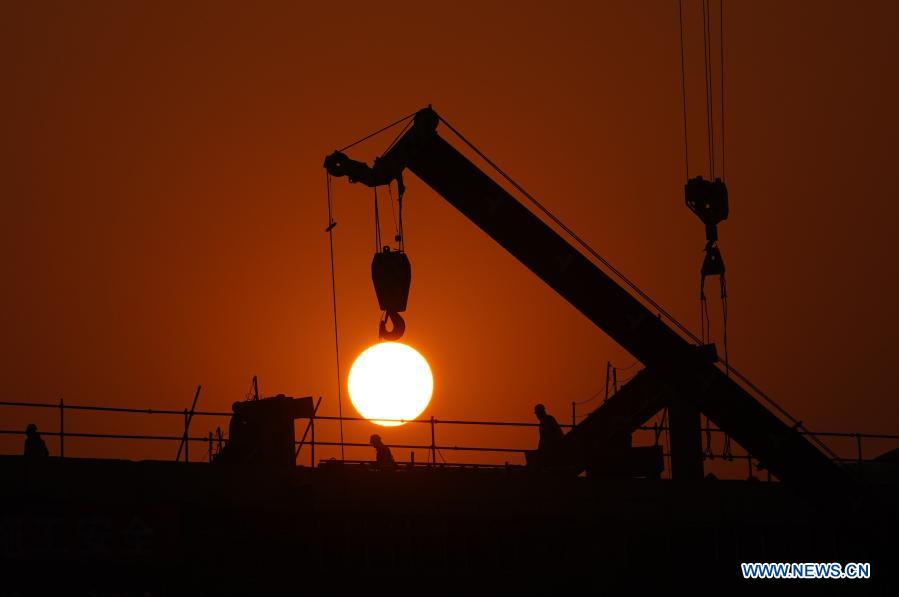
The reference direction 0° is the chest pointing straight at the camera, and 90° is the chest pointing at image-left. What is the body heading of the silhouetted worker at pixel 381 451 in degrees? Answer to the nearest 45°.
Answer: approximately 90°

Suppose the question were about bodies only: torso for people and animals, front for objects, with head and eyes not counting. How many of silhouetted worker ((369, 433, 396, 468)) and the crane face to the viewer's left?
2

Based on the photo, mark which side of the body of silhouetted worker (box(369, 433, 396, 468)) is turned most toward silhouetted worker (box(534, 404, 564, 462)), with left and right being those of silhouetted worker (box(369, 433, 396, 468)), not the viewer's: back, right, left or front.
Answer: back

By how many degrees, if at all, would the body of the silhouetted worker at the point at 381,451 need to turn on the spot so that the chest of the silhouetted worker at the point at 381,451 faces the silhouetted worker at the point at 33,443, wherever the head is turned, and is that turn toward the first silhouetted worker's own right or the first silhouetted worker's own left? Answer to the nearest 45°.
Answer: approximately 45° to the first silhouetted worker's own left

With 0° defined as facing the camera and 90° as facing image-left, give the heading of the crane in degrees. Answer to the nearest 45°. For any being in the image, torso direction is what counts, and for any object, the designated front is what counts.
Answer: approximately 90°
